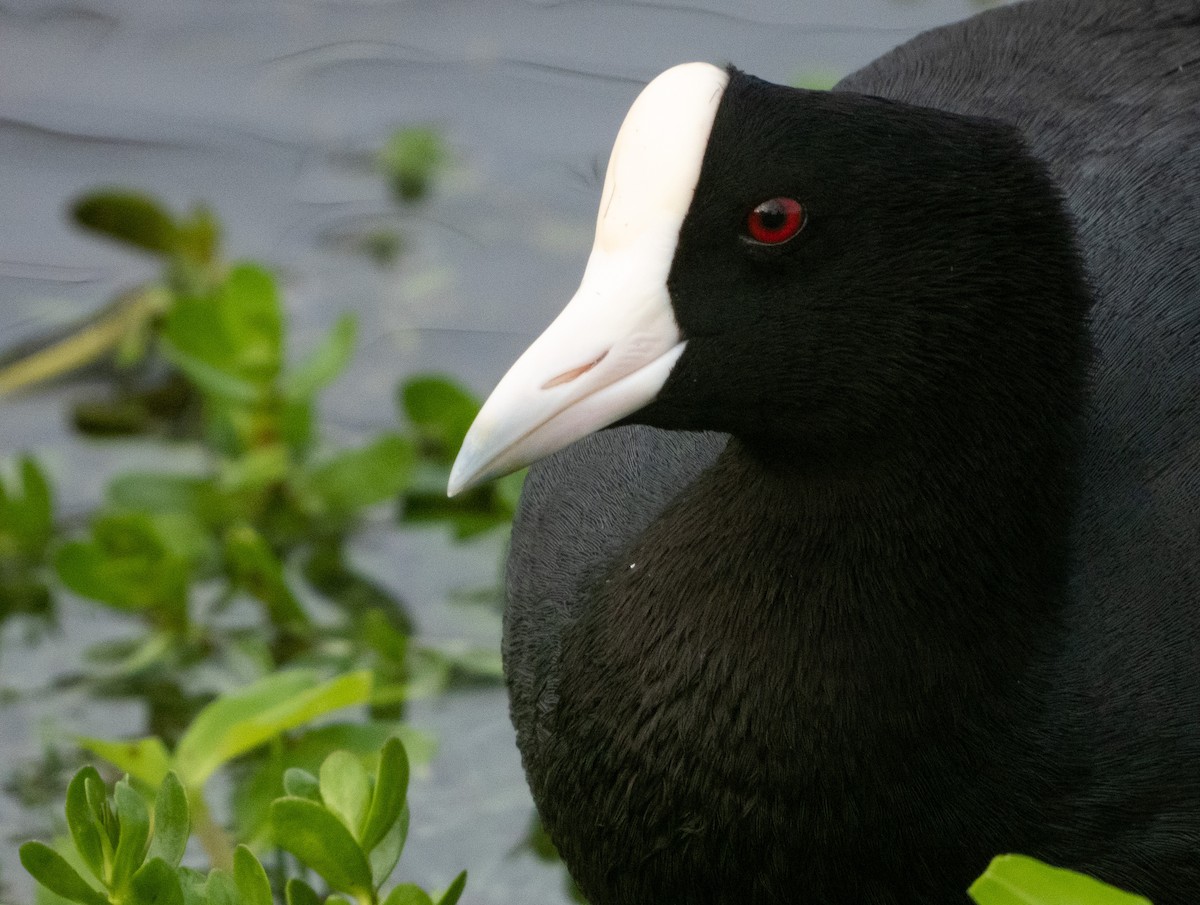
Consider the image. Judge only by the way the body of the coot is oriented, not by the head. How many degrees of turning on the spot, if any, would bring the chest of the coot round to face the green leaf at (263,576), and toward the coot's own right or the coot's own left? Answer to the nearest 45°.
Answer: approximately 90° to the coot's own right

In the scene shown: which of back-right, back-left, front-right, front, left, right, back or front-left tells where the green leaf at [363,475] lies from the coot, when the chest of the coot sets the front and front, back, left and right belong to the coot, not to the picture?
right

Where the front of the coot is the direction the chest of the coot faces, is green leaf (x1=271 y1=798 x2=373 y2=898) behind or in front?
in front

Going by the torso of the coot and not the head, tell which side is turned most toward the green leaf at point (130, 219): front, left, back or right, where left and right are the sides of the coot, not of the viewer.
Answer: right

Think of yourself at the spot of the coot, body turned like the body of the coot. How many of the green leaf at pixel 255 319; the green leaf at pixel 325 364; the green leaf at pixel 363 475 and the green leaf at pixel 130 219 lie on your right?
4

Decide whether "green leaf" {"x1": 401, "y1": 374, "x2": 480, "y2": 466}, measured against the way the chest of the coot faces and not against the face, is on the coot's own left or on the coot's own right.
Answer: on the coot's own right

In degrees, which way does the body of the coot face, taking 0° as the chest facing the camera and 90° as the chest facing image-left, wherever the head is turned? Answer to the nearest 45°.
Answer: approximately 45°

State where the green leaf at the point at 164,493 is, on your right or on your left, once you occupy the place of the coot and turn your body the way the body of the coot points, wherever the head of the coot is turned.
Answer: on your right

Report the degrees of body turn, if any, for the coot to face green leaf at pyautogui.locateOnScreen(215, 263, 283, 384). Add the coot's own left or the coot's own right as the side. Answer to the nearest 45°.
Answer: approximately 90° to the coot's own right

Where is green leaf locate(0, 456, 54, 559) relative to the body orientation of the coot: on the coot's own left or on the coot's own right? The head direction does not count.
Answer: on the coot's own right
